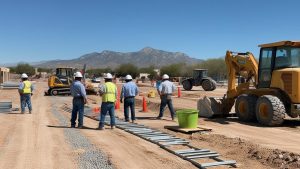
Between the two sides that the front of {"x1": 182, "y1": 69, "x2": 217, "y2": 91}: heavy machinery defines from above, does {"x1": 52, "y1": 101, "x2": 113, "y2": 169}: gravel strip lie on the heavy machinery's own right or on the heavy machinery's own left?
on the heavy machinery's own left

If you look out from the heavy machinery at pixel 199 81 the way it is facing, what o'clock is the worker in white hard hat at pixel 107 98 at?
The worker in white hard hat is roughly at 9 o'clock from the heavy machinery.

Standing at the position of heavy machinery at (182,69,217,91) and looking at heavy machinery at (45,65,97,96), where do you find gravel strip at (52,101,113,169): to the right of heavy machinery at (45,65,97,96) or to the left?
left

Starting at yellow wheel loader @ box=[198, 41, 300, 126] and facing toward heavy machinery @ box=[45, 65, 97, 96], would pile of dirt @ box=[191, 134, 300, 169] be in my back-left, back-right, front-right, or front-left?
back-left

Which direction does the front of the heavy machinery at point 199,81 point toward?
to the viewer's left
